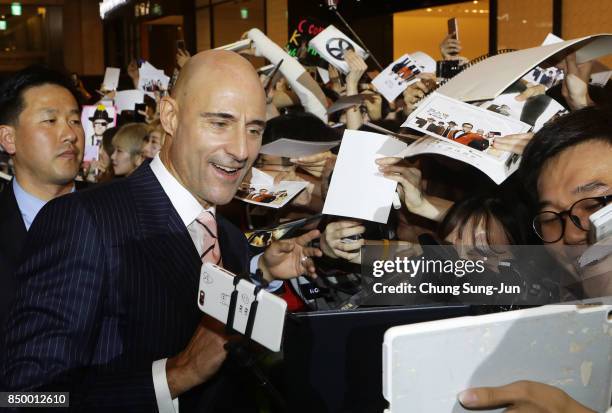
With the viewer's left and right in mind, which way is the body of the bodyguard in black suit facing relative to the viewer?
facing the viewer and to the right of the viewer

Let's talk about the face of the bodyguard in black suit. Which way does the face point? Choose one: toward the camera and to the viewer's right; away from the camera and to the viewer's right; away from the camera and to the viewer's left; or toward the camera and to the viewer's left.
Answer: toward the camera and to the viewer's right
